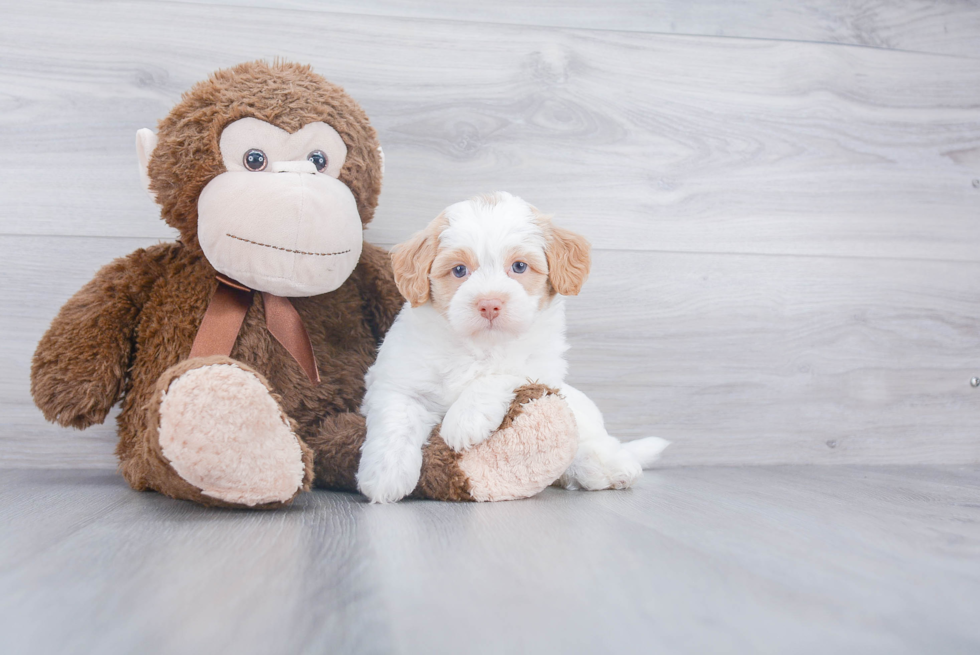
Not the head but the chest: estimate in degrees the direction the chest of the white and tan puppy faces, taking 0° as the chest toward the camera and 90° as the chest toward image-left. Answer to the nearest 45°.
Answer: approximately 45°

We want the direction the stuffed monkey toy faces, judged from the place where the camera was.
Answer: facing the viewer and to the right of the viewer
